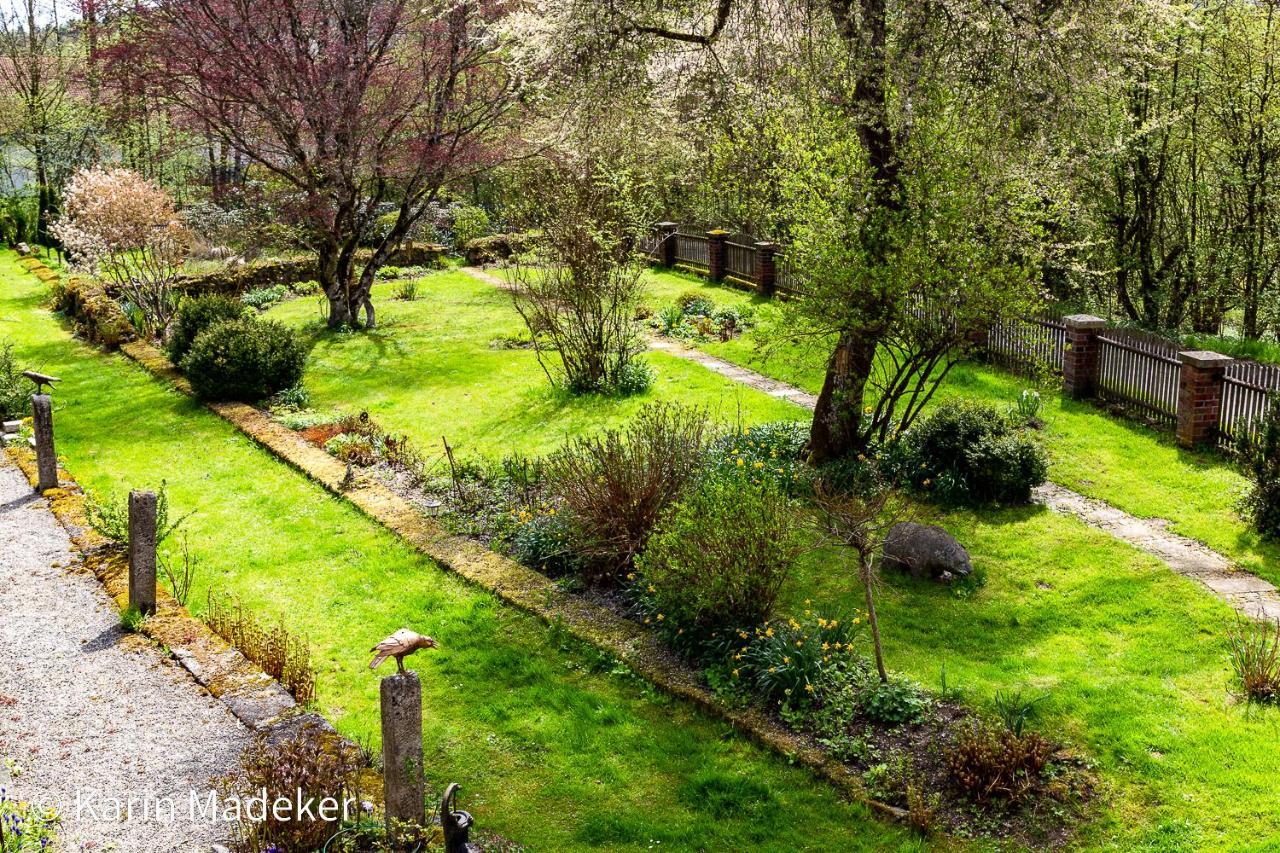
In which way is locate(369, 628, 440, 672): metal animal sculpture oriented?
to the viewer's right

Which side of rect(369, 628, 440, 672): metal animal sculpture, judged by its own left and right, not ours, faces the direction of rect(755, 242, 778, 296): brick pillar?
left

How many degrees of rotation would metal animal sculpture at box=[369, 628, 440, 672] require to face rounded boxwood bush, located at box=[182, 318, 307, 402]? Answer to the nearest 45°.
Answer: approximately 90° to its left

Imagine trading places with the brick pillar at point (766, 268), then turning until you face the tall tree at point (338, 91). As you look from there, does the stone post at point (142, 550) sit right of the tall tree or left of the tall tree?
left

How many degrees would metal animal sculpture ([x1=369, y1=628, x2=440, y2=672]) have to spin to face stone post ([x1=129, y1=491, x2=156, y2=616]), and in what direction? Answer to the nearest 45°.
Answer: approximately 135° to its left

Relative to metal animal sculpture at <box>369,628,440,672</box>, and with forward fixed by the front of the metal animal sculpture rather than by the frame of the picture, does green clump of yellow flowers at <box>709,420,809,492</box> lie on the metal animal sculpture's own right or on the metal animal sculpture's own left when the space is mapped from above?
on the metal animal sculpture's own left

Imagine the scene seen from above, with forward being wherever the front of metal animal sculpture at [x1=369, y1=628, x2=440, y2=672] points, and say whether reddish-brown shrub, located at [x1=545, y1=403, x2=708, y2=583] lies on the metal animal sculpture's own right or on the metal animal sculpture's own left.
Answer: on the metal animal sculpture's own left
